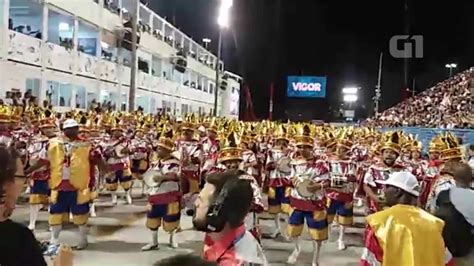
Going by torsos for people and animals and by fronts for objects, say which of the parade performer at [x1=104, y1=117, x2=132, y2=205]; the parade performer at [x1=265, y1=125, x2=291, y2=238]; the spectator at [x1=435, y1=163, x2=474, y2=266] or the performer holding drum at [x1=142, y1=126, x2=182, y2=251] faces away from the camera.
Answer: the spectator

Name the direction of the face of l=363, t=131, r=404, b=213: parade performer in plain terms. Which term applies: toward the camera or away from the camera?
toward the camera

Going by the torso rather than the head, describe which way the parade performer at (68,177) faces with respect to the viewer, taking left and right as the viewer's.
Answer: facing the viewer

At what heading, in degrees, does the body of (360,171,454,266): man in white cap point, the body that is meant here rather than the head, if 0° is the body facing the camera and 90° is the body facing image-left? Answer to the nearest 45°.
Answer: approximately 135°

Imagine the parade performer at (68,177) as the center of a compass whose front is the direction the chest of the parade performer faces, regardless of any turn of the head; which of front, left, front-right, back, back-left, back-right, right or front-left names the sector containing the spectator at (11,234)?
front

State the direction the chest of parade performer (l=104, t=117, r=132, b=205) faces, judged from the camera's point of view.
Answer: toward the camera

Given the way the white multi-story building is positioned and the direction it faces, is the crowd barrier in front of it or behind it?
in front

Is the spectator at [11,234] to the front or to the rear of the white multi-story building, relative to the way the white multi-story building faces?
to the front

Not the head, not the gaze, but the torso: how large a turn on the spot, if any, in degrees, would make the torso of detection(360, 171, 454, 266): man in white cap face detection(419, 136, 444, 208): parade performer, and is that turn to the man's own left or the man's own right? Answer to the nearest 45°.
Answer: approximately 45° to the man's own right

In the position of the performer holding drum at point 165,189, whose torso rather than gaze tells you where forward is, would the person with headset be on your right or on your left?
on your left

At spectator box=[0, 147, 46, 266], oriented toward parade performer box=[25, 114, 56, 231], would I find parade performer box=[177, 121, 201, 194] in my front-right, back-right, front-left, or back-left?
front-right

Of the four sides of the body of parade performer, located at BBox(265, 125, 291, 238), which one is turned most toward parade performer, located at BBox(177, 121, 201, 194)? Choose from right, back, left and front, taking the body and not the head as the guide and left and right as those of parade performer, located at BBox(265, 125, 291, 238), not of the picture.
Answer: right

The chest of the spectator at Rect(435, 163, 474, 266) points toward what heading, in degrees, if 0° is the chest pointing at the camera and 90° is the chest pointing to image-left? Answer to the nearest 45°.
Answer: approximately 180°

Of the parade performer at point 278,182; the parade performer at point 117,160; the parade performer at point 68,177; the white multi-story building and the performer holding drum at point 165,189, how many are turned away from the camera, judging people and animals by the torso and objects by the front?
0

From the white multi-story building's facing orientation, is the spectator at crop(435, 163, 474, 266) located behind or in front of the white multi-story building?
in front
